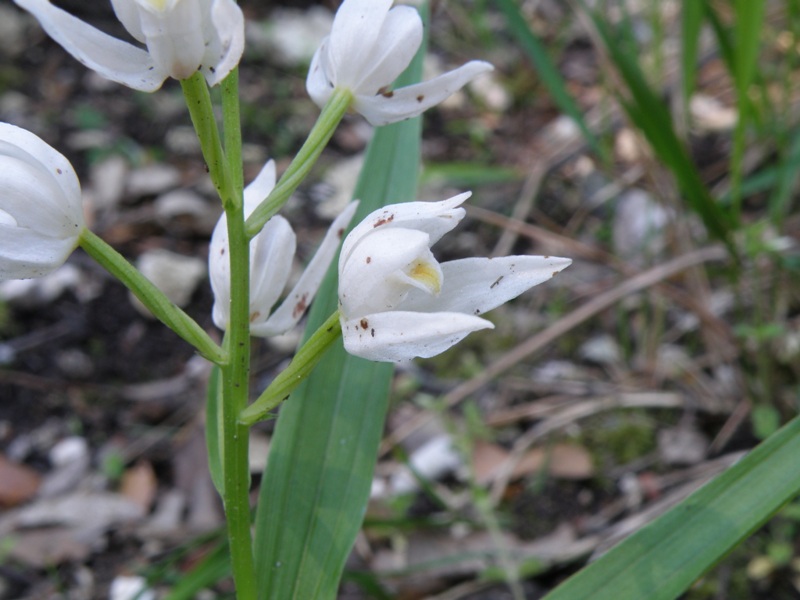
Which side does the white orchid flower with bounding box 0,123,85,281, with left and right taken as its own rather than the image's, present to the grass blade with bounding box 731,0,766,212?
back

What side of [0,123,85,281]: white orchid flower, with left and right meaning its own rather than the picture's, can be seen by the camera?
left

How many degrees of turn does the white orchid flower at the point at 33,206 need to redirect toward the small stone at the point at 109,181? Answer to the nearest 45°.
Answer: approximately 90° to its right

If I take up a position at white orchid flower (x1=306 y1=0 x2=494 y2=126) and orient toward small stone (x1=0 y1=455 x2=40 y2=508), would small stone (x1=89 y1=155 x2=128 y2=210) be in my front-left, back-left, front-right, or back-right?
front-right

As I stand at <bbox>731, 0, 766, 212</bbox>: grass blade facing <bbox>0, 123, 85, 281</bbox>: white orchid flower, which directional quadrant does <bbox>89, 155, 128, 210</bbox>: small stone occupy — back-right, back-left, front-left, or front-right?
front-right
